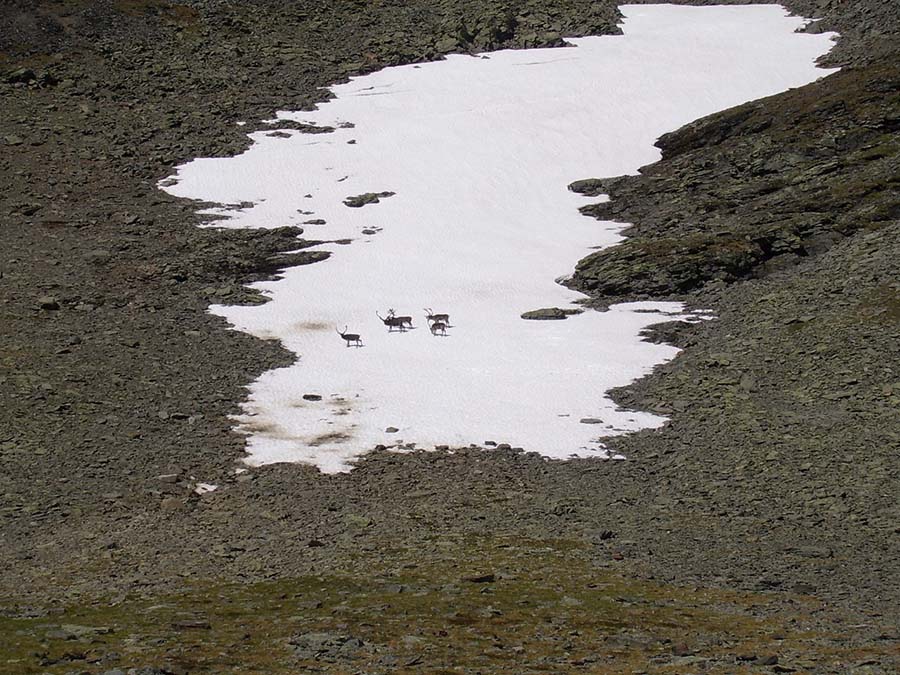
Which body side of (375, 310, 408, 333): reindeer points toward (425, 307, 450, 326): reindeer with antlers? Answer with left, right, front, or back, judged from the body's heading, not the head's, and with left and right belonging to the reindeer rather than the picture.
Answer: back

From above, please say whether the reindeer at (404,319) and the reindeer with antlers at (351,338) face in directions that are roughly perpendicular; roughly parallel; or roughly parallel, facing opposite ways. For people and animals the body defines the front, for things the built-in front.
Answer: roughly parallel

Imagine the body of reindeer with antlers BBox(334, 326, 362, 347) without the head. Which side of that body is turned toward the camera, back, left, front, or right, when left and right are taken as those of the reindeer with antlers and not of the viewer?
left

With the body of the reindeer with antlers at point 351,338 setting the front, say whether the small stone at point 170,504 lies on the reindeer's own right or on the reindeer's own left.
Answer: on the reindeer's own left

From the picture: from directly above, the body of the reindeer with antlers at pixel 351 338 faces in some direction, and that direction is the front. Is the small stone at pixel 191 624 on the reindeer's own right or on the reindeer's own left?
on the reindeer's own left

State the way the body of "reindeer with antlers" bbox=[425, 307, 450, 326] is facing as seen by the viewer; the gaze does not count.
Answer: to the viewer's left

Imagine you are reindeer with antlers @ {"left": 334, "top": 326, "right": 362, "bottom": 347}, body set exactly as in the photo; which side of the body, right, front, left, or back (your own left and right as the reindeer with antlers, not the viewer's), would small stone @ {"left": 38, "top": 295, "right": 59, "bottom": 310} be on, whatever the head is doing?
front

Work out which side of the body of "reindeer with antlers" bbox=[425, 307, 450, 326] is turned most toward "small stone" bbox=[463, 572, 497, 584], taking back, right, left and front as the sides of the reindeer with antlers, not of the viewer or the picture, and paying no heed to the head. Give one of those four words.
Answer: left

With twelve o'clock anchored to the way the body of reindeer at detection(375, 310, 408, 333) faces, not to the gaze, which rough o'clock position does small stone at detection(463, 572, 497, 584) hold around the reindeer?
The small stone is roughly at 9 o'clock from the reindeer.

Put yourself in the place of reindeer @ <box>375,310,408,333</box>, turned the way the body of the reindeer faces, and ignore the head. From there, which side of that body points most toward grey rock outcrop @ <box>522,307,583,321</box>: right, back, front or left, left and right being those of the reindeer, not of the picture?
back

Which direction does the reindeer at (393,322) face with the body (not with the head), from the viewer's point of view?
to the viewer's left

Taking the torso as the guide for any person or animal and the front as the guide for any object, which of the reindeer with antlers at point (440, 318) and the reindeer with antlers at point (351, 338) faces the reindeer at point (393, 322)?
the reindeer with antlers at point (440, 318)

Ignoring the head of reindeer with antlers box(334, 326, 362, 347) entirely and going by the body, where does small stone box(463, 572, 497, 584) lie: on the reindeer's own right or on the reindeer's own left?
on the reindeer's own left

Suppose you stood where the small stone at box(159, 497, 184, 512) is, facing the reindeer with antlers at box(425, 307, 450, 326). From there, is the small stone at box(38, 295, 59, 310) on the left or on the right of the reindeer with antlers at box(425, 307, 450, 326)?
left

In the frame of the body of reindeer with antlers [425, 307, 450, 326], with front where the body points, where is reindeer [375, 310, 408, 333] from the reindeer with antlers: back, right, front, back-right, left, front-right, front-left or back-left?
front

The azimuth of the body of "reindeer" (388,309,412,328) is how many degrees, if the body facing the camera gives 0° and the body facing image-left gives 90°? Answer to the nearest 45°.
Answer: approximately 90°
